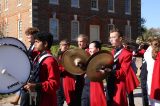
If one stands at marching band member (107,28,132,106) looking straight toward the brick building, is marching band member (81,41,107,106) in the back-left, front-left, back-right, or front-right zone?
front-left

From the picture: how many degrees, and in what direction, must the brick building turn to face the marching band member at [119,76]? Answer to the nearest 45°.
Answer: approximately 45° to its right

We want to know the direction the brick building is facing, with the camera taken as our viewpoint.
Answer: facing the viewer and to the right of the viewer

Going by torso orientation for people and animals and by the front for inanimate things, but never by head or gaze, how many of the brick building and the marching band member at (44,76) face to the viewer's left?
1

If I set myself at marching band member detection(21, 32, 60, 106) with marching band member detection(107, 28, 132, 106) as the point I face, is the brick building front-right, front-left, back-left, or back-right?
front-left

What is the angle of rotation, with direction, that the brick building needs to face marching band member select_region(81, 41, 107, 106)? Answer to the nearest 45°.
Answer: approximately 45° to its right

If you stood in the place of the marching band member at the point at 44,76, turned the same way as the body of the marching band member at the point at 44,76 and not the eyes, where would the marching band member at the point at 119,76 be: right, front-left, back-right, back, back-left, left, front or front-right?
back-right

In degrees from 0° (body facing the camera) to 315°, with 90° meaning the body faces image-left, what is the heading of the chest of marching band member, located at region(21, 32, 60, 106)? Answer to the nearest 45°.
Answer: approximately 90°

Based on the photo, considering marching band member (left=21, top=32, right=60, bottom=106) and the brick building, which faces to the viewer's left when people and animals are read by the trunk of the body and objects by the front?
the marching band member

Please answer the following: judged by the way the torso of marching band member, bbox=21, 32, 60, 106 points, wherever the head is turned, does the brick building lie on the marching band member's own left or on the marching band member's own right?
on the marching band member's own right

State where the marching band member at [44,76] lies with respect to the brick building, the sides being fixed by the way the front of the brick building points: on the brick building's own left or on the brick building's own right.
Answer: on the brick building's own right
